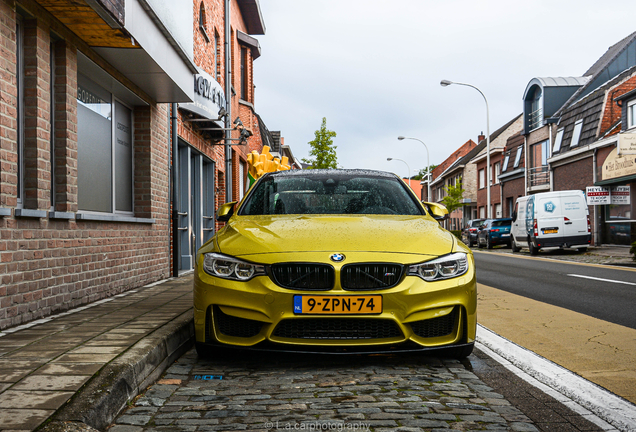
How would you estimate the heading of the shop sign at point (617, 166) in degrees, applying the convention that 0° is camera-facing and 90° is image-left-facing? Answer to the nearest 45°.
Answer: approximately 45°

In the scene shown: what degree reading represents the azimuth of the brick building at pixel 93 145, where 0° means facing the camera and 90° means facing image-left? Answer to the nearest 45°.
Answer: approximately 315°

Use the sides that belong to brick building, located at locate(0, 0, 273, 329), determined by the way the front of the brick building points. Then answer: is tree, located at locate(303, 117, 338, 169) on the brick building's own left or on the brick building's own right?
on the brick building's own left

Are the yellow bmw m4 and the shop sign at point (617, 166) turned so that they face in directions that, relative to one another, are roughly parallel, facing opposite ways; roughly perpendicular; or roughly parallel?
roughly perpendicular

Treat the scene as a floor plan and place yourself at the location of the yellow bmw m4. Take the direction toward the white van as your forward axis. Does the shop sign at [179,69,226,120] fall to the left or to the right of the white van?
left

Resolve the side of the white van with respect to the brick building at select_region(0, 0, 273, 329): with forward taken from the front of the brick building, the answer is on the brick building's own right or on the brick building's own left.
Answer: on the brick building's own left

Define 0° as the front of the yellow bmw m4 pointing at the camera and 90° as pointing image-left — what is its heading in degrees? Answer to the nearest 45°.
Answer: approximately 0°

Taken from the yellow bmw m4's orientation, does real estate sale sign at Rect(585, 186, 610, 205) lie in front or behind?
behind
